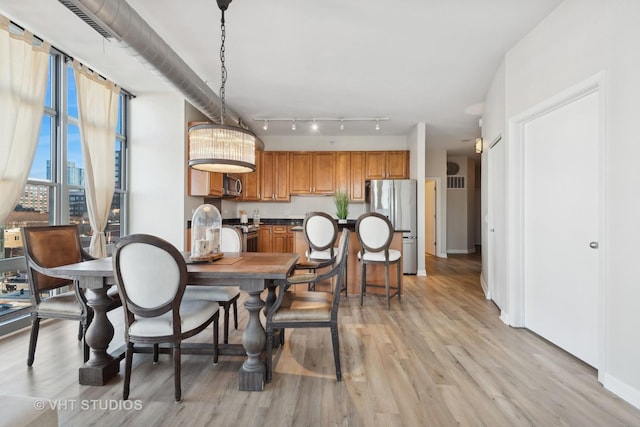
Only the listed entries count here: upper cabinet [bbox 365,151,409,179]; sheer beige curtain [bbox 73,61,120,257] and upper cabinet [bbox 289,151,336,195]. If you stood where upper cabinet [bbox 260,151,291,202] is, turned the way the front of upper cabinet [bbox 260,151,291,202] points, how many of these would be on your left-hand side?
2

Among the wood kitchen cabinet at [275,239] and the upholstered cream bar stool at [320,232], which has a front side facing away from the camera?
the upholstered cream bar stool

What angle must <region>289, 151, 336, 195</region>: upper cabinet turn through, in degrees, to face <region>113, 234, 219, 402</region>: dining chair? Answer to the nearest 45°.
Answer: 0° — it already faces it

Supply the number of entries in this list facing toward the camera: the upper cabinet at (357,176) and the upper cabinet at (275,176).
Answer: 2

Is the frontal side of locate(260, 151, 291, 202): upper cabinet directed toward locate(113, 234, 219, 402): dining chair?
yes

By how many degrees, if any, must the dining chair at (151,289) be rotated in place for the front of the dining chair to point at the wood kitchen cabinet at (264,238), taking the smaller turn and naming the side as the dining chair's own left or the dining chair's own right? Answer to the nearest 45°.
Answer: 0° — it already faces it

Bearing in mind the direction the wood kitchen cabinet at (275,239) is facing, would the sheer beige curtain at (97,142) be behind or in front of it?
in front

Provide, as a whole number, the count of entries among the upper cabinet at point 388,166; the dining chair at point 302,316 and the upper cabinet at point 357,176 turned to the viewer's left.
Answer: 1

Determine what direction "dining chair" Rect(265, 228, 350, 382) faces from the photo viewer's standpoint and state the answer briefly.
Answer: facing to the left of the viewer

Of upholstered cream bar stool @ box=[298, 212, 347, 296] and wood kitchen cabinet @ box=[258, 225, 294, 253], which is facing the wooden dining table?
the wood kitchen cabinet

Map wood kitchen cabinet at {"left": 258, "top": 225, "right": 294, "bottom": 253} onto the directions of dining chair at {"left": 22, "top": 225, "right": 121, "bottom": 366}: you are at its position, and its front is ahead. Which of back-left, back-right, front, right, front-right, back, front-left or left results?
left

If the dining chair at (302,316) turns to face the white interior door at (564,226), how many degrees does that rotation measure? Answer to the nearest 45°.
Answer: approximately 180°

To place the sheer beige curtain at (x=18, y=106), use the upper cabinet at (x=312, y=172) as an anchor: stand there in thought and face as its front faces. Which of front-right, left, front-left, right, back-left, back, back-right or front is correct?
front-right
